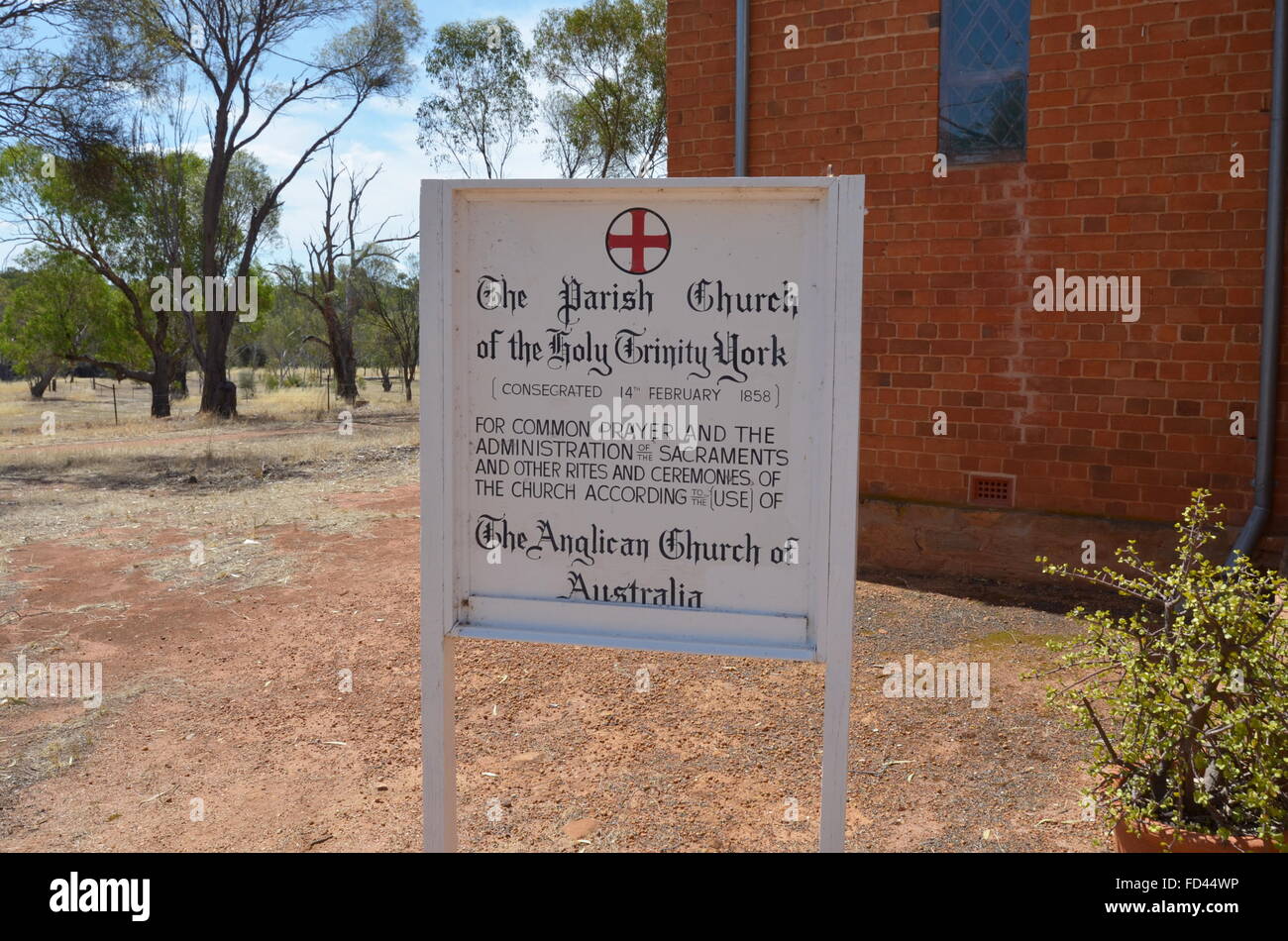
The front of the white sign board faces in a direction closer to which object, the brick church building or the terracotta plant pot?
the terracotta plant pot

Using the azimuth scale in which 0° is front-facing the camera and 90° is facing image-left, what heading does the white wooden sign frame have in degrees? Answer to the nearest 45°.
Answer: approximately 0°

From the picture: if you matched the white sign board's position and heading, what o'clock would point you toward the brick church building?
The brick church building is roughly at 7 o'clock from the white sign board.

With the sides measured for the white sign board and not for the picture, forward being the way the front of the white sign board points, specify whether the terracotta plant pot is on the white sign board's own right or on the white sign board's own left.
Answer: on the white sign board's own left

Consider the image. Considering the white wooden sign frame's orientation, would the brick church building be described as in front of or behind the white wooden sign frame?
behind

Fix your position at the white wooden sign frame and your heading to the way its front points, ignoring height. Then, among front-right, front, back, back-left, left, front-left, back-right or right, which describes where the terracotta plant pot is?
left

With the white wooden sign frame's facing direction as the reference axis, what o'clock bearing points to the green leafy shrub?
The green leafy shrub is roughly at 9 o'clock from the white wooden sign frame.

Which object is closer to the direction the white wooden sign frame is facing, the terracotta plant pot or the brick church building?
the terracotta plant pot

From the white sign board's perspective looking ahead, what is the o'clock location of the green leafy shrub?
The green leafy shrub is roughly at 9 o'clock from the white sign board.
